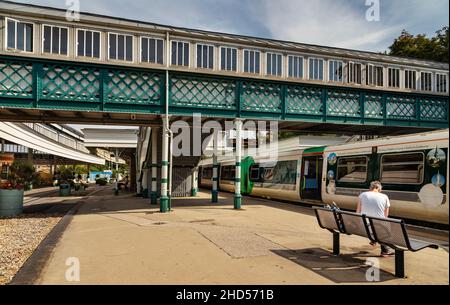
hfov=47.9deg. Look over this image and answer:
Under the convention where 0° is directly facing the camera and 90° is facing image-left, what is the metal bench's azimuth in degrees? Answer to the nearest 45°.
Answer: approximately 225°

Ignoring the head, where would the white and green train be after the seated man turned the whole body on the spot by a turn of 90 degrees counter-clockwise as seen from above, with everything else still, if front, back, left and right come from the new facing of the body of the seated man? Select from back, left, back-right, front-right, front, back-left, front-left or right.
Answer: front-right

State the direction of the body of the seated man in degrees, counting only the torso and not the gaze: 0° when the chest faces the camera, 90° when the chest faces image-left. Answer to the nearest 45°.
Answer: approximately 225°
